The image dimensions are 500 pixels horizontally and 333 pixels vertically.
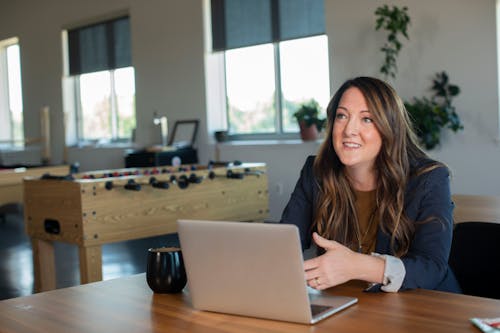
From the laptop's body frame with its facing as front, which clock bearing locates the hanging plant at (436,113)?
The hanging plant is roughly at 11 o'clock from the laptop.

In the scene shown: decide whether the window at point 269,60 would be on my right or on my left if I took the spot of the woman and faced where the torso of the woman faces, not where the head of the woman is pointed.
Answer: on my right

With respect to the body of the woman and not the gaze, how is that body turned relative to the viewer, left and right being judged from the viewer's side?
facing the viewer and to the left of the viewer

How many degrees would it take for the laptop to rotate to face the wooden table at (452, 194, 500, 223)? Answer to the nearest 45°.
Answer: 0° — it already faces it

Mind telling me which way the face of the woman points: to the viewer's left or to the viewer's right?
to the viewer's left

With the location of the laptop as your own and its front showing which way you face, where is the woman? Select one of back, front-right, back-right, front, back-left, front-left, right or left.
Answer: front

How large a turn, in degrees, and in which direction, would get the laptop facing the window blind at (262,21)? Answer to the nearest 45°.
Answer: approximately 45° to its left

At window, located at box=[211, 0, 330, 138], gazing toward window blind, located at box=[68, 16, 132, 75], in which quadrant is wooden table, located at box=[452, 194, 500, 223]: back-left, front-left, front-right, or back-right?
back-left

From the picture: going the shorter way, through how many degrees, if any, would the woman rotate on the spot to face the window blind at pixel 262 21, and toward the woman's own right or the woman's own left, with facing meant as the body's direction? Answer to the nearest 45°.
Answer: approximately 135° to the woman's own right

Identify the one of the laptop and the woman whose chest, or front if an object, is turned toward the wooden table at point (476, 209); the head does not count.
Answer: the laptop

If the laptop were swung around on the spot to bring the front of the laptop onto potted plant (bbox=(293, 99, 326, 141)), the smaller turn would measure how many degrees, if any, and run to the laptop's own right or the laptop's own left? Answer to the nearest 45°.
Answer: approximately 45° to the laptop's own left

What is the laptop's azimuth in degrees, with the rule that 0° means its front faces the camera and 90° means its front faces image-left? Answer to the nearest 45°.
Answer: approximately 225°

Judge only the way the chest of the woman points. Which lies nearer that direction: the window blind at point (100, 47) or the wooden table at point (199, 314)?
the wooden table

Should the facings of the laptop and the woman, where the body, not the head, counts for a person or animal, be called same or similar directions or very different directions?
very different directions
